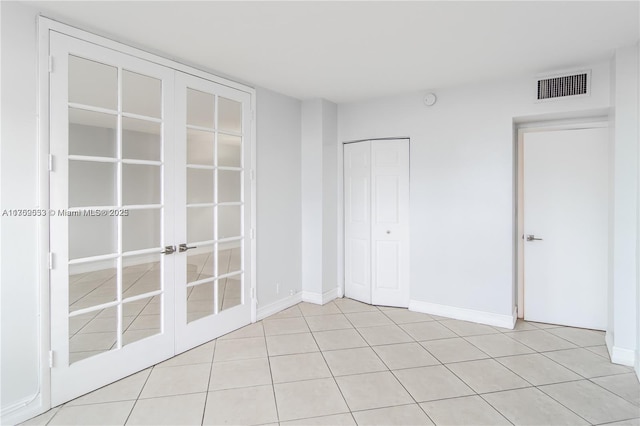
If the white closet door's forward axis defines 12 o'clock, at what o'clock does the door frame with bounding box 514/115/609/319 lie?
The door frame is roughly at 8 o'clock from the white closet door.

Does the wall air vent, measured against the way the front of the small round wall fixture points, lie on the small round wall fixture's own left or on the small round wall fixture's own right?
on the small round wall fixture's own left

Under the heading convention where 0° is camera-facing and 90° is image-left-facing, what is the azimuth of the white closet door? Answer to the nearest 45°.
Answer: approximately 45°

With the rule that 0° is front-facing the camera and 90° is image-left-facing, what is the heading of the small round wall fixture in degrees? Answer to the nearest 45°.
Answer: approximately 0°
